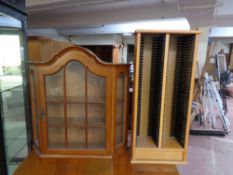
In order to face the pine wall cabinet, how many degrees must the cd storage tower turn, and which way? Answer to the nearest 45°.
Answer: approximately 90° to its right

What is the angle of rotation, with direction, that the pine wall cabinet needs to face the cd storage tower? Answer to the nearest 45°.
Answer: approximately 90° to its left

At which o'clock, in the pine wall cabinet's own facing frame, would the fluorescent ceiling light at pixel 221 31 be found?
The fluorescent ceiling light is roughly at 8 o'clock from the pine wall cabinet.

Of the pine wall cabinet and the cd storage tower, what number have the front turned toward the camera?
2

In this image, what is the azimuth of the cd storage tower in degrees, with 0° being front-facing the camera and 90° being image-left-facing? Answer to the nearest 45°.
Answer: approximately 0°

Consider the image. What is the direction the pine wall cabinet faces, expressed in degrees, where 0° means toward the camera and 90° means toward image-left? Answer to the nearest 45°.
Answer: approximately 0°

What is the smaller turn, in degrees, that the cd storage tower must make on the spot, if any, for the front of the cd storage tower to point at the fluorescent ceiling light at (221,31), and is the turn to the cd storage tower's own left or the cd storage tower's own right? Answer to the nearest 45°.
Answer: approximately 180°
